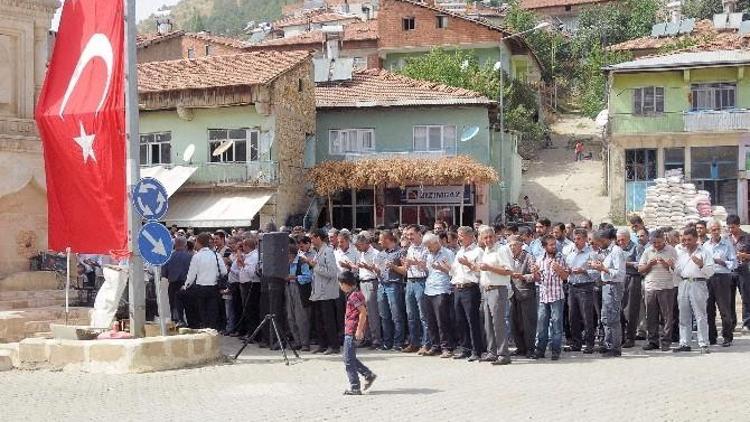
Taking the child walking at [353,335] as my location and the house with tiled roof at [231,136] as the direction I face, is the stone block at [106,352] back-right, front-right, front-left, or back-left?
front-left

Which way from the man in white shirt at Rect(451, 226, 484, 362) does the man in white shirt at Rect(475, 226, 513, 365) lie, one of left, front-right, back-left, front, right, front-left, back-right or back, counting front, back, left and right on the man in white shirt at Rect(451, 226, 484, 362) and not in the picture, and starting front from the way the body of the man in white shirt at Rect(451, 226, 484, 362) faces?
left

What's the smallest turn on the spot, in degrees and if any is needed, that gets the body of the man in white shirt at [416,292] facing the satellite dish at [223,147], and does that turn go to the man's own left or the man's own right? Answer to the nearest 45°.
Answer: approximately 135° to the man's own right

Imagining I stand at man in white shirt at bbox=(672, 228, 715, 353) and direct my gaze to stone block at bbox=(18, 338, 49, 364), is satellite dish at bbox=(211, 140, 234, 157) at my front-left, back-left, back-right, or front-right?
front-right

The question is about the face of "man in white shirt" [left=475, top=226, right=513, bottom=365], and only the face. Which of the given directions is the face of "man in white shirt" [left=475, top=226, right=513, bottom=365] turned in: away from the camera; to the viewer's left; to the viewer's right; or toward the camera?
toward the camera

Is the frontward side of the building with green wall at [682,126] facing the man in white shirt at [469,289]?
yes

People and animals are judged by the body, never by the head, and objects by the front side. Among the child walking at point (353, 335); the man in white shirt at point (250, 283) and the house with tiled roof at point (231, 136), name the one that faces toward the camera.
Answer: the house with tiled roof

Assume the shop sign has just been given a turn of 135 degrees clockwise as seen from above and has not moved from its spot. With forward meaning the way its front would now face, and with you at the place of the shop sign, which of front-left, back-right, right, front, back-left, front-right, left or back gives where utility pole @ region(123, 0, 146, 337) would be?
back-left

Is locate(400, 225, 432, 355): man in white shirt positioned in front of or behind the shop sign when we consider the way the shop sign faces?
in front

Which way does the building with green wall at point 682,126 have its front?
toward the camera

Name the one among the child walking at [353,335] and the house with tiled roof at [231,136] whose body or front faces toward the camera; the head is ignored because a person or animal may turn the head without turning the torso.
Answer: the house with tiled roof

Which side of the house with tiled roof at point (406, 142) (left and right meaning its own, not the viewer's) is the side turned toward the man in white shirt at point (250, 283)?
front

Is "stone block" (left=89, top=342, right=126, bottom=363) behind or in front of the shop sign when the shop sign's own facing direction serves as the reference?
in front

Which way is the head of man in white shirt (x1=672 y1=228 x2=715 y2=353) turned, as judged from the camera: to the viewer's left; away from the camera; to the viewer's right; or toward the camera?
toward the camera

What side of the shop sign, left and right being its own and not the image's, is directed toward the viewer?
front

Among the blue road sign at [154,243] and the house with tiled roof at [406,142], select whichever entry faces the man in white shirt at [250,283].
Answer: the house with tiled roof
